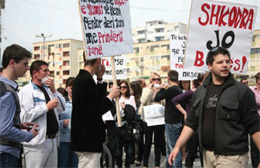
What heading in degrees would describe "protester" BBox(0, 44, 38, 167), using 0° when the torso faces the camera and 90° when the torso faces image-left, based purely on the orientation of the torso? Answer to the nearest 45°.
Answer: approximately 270°

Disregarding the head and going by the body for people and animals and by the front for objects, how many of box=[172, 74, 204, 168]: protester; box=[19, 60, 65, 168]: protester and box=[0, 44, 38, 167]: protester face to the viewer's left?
0

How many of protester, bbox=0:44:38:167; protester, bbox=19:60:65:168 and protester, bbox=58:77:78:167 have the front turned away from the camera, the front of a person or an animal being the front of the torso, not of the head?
0

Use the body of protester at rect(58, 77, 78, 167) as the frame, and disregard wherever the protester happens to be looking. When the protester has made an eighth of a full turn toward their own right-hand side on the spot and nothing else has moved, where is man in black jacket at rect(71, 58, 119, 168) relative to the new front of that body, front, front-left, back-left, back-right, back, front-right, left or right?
front

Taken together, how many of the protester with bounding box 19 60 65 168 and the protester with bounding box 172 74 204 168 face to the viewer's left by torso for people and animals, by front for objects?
0

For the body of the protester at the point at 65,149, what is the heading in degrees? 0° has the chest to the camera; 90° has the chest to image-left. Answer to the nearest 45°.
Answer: approximately 315°

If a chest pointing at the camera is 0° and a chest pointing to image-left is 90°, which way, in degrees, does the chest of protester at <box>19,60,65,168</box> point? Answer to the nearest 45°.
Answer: approximately 315°

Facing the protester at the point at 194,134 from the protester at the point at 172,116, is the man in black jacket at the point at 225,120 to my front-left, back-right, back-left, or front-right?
front-right

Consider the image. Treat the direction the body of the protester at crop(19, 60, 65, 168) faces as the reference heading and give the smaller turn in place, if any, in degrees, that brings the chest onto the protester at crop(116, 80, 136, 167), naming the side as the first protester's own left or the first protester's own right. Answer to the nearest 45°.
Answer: approximately 90° to the first protester's own left
